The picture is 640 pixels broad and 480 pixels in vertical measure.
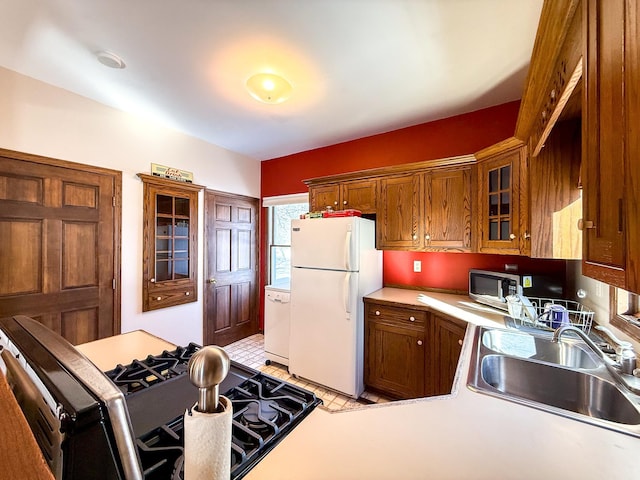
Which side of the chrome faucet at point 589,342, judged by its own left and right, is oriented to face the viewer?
left

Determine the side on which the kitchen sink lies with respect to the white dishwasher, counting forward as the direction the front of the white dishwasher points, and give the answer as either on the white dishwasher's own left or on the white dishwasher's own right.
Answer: on the white dishwasher's own left

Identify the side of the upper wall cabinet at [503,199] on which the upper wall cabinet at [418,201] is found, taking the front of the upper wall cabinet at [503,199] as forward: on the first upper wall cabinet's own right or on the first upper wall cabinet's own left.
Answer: on the first upper wall cabinet's own right

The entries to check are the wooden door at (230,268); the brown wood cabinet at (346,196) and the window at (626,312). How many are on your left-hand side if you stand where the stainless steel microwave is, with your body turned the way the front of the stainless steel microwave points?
1

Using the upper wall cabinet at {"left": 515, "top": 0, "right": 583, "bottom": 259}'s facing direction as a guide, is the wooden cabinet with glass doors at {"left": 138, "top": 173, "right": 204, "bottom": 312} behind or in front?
in front

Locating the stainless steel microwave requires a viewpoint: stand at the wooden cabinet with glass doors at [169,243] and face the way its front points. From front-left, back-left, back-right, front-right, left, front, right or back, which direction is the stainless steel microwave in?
front

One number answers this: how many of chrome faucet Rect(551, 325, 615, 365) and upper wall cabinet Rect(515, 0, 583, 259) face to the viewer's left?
2

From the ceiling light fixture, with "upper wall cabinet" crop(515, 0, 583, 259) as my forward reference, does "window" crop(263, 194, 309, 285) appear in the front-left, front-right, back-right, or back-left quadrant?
back-left

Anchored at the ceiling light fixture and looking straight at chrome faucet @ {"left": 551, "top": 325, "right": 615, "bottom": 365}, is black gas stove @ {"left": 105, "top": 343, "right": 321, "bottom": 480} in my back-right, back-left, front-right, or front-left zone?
front-right

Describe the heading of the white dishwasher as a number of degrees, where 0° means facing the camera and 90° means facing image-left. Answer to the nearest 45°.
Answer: approximately 45°

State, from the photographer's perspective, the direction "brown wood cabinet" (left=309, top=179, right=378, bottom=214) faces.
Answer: facing the viewer and to the left of the viewer

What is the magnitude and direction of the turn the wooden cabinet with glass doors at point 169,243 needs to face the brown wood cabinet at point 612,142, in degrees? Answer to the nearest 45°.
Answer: approximately 45° to its right

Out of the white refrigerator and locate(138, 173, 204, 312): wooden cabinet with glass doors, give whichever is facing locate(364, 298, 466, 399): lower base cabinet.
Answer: the wooden cabinet with glass doors
